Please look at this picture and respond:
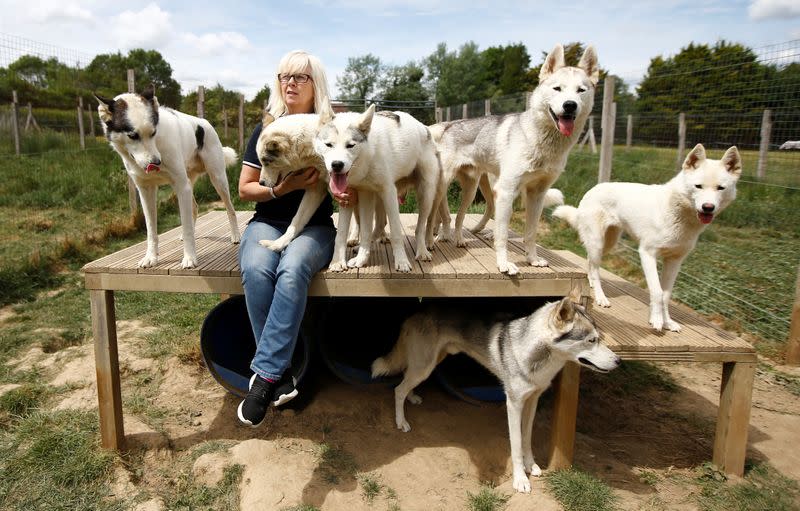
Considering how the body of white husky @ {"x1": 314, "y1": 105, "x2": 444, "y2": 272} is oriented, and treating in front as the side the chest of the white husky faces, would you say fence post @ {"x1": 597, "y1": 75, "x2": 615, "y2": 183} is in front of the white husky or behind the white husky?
behind

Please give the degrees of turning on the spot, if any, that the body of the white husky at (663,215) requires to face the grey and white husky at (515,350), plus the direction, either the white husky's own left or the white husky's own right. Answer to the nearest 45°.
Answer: approximately 90° to the white husky's own right

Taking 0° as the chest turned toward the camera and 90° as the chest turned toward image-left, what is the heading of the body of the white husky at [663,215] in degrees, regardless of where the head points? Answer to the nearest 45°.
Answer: approximately 315°

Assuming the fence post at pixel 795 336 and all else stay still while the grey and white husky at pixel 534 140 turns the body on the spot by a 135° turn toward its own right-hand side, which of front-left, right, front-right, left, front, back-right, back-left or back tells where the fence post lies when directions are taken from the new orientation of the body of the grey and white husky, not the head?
back-right

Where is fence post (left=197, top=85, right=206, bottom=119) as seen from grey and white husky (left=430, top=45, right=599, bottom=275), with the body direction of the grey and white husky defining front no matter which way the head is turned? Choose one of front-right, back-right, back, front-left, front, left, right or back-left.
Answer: back

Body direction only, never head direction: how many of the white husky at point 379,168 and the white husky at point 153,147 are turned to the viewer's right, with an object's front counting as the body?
0

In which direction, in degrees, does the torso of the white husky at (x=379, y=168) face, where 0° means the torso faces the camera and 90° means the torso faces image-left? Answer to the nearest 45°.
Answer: approximately 45°

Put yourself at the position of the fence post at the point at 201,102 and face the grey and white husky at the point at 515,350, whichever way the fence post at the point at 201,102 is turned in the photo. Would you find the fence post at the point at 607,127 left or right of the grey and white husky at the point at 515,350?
left

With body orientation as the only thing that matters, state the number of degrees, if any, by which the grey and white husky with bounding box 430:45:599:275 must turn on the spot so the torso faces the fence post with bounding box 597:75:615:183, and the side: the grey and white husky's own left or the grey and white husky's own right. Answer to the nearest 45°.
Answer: approximately 135° to the grey and white husky's own left

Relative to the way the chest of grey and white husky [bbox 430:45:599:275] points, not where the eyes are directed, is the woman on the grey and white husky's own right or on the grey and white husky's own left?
on the grey and white husky's own right
